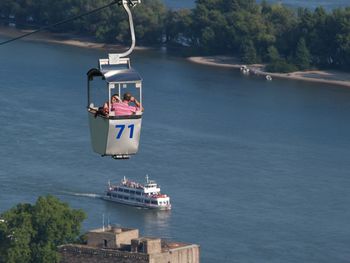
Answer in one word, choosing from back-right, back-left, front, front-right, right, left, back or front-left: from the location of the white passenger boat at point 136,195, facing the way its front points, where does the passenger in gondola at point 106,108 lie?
front-right

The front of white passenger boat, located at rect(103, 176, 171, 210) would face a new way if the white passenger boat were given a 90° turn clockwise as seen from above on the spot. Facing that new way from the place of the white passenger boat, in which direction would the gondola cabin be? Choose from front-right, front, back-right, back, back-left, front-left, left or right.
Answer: front-left

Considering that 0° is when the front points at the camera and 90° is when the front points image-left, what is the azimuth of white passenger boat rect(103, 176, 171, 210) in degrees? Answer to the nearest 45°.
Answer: approximately 315°

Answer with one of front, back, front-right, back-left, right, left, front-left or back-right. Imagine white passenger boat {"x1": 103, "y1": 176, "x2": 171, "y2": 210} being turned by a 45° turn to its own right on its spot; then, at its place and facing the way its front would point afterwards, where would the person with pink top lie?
front
